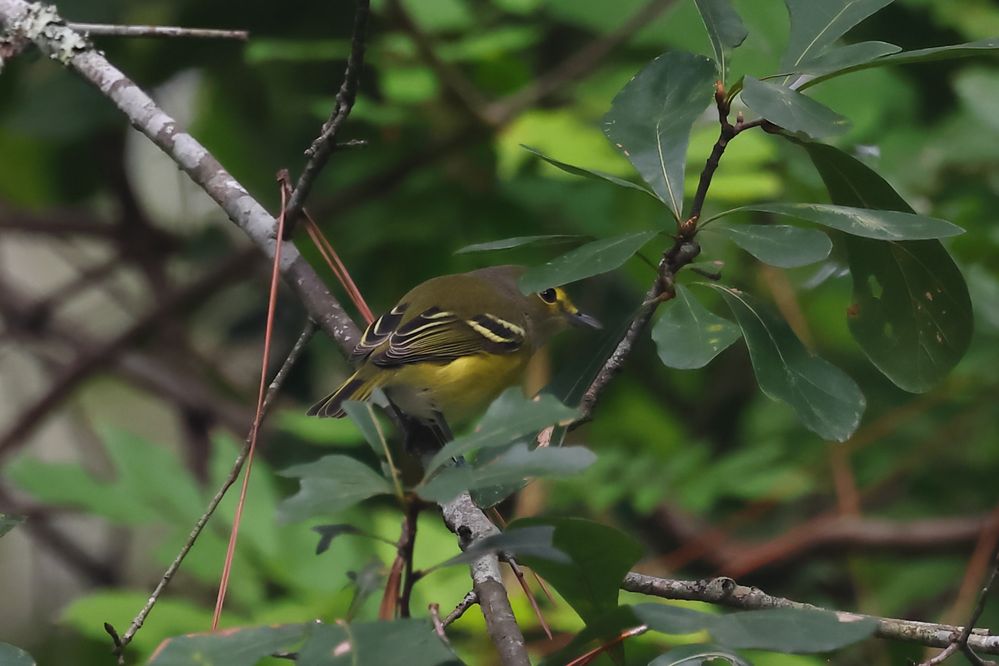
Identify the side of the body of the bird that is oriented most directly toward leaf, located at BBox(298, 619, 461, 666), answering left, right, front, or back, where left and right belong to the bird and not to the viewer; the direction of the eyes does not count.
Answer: right

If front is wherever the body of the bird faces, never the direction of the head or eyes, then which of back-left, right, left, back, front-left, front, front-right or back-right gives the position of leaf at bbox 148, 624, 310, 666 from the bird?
right

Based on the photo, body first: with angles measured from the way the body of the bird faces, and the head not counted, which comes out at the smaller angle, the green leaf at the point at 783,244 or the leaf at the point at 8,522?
the green leaf

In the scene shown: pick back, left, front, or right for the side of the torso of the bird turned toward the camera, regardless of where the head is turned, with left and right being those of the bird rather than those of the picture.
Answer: right

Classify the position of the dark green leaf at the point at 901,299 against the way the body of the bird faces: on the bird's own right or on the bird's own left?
on the bird's own right

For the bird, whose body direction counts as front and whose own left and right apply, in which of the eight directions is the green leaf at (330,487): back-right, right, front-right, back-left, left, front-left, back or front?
right

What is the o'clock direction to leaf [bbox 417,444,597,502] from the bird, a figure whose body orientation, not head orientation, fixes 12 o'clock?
The leaf is roughly at 3 o'clock from the bird.

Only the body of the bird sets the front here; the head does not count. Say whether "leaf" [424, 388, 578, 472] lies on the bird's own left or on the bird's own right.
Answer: on the bird's own right
